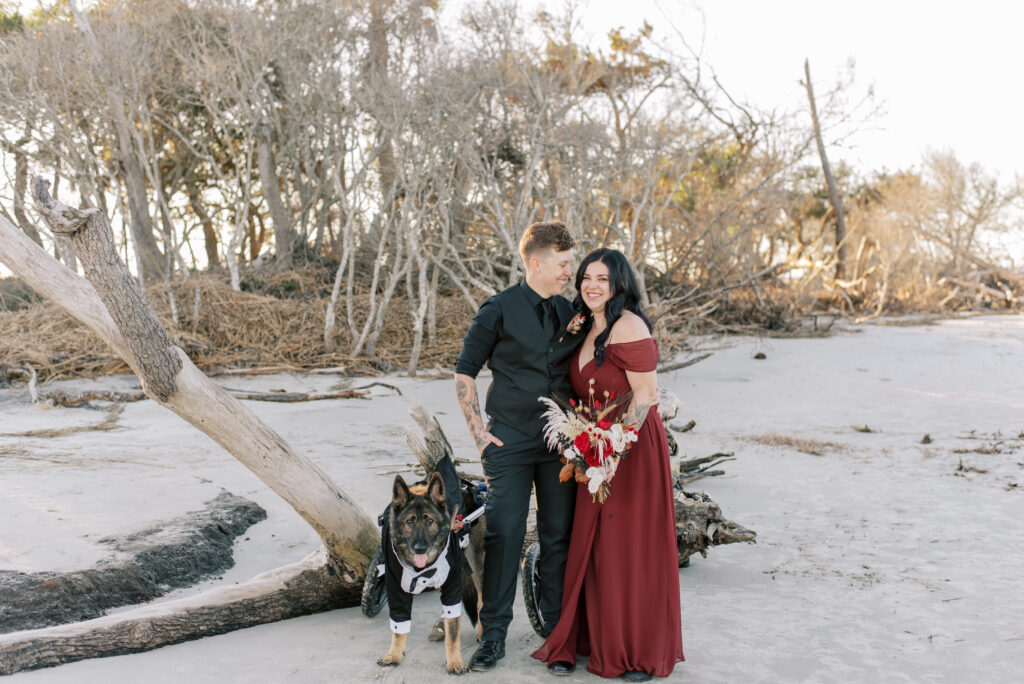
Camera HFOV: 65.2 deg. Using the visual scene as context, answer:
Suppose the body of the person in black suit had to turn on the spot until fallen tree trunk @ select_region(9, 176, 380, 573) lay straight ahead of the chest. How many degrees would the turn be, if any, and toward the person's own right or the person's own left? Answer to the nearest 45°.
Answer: approximately 135° to the person's own right

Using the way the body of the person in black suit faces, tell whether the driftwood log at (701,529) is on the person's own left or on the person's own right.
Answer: on the person's own left

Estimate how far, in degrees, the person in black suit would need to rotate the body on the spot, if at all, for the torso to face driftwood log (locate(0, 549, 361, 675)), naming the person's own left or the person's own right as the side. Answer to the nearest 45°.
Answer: approximately 135° to the person's own right

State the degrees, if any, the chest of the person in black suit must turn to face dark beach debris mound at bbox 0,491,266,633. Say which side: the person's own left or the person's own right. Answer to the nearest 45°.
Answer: approximately 135° to the person's own right

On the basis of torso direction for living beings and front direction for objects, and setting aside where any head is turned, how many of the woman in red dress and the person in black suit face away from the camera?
0

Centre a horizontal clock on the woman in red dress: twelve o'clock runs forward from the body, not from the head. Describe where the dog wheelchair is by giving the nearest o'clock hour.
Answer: The dog wheelchair is roughly at 2 o'clock from the woman in red dress.

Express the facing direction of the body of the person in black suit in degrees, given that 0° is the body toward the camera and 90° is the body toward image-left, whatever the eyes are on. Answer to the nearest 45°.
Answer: approximately 315°

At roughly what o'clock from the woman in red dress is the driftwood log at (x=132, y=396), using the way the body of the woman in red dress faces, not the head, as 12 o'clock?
The driftwood log is roughly at 3 o'clock from the woman in red dress.

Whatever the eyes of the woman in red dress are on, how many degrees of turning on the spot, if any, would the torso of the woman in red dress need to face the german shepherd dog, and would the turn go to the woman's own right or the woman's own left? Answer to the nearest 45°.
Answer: approximately 45° to the woman's own right
